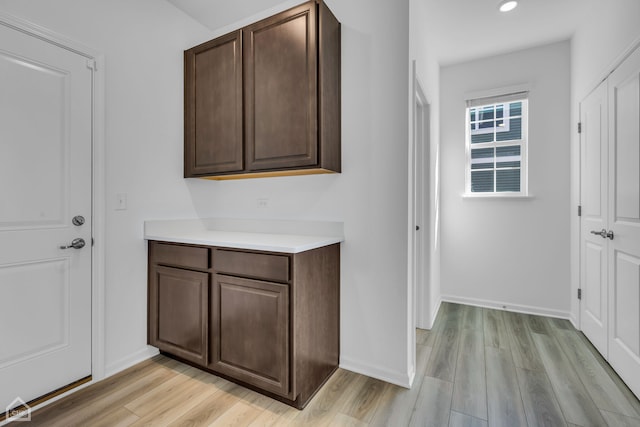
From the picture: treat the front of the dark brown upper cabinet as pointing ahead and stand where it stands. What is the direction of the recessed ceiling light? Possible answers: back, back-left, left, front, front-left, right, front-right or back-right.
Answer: back-left

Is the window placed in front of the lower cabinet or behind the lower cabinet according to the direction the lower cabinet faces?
behind

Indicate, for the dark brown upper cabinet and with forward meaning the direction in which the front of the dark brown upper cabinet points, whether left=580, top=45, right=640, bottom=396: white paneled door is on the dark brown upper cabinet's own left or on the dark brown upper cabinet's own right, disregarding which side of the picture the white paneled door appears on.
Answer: on the dark brown upper cabinet's own left

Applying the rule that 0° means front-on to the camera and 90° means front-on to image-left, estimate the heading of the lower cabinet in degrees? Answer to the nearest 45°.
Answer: approximately 45°

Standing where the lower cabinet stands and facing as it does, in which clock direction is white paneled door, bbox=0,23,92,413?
The white paneled door is roughly at 2 o'clock from the lower cabinet.

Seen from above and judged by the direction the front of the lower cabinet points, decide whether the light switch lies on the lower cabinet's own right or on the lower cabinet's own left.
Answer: on the lower cabinet's own right

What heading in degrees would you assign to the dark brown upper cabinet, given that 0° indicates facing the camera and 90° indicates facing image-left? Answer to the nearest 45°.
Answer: approximately 45°
